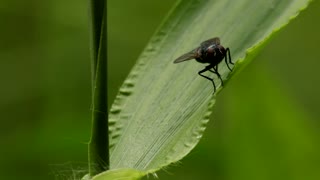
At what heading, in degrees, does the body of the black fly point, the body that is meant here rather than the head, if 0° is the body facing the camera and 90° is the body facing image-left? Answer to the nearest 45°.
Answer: approximately 315°
